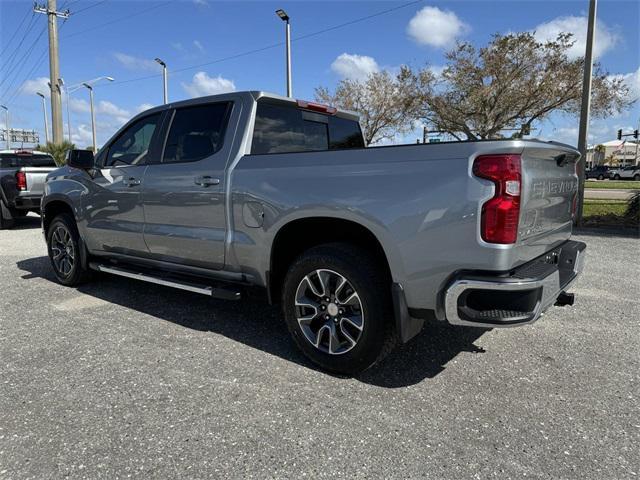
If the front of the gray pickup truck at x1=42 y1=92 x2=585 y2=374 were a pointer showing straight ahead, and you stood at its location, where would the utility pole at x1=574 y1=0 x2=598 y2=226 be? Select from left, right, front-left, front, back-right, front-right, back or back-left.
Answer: right

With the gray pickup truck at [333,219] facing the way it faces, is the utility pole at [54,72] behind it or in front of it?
in front

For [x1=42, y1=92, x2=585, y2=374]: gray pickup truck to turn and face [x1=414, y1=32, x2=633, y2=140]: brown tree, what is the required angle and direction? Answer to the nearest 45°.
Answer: approximately 90° to its right

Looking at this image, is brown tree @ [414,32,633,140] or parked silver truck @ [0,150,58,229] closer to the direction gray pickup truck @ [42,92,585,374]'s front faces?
the parked silver truck

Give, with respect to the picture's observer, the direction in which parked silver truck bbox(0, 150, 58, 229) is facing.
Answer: facing away from the viewer and to the left of the viewer

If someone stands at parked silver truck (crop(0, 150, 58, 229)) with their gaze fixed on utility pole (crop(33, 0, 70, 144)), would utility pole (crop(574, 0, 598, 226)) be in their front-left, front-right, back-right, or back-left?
back-right

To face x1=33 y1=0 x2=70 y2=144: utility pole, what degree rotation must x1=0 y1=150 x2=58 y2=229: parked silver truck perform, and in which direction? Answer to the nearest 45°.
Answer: approximately 45° to its right

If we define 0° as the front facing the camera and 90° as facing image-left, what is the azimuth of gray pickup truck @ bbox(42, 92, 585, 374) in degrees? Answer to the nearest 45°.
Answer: approximately 135°
